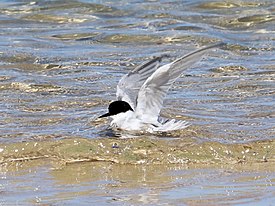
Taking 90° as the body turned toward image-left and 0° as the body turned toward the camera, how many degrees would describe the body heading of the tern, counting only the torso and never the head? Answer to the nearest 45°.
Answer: approximately 90°
